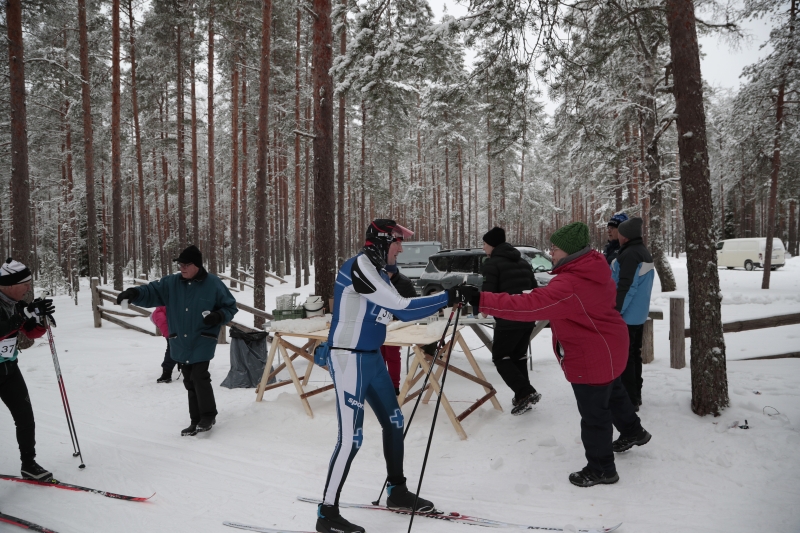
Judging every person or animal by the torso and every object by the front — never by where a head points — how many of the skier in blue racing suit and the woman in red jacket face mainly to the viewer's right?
1

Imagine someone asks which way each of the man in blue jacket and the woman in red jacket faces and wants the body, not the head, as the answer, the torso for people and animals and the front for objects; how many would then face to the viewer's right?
0

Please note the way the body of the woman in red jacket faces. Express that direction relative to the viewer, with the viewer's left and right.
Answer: facing to the left of the viewer

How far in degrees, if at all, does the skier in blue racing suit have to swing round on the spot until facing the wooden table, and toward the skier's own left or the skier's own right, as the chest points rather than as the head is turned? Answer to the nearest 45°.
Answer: approximately 90° to the skier's own left

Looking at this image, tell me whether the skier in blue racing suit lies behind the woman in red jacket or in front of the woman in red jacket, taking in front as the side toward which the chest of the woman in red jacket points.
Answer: in front

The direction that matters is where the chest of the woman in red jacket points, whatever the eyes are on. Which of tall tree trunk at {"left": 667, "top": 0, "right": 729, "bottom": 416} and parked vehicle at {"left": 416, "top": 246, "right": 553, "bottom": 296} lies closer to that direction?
the parked vehicle

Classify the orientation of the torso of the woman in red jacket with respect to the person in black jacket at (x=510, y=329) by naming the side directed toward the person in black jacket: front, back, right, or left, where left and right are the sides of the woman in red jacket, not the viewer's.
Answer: right

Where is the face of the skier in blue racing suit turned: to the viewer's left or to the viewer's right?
to the viewer's right

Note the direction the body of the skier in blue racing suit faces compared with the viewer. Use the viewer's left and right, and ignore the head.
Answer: facing to the right of the viewer

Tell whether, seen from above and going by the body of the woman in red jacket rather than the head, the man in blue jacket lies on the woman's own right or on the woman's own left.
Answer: on the woman's own right
